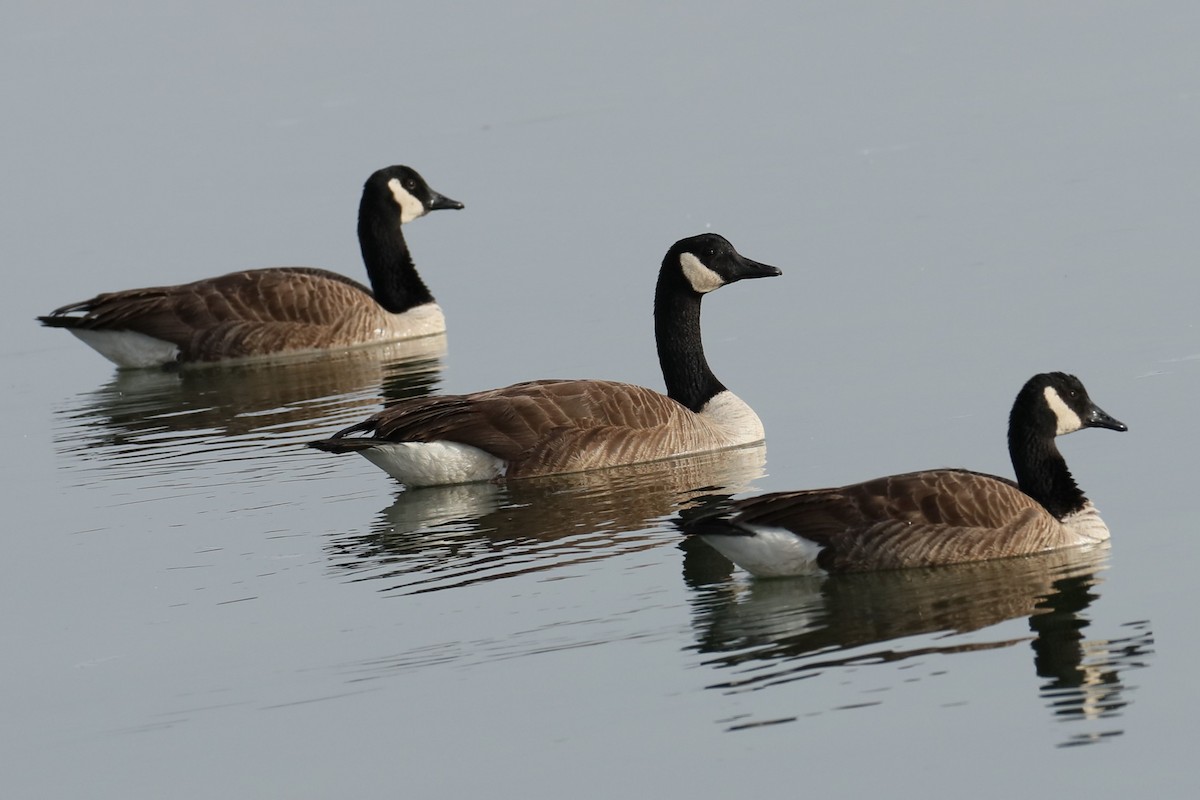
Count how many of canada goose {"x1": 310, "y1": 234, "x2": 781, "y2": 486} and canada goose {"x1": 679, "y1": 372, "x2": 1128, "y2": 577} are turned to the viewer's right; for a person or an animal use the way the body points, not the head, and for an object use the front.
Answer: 2

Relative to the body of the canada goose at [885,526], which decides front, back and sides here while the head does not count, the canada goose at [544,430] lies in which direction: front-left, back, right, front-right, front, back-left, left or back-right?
back-left

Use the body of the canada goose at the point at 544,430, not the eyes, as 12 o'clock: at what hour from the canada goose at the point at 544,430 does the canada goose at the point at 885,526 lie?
the canada goose at the point at 885,526 is roughly at 2 o'clock from the canada goose at the point at 544,430.

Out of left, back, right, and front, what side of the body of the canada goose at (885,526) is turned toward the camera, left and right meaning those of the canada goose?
right

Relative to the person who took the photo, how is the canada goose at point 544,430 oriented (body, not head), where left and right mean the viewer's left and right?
facing to the right of the viewer
